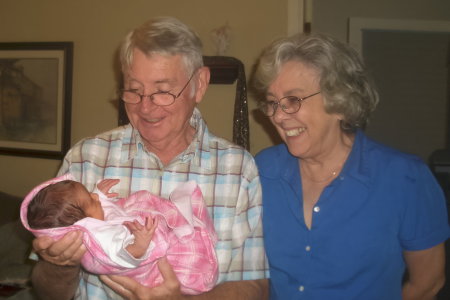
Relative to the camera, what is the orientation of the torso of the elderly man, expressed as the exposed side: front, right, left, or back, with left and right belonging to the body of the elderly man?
front

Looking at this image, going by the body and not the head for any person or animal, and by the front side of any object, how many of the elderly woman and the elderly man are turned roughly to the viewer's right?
0

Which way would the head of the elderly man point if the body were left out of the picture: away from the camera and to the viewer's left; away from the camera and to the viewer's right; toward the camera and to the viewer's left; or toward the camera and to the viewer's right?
toward the camera and to the viewer's left

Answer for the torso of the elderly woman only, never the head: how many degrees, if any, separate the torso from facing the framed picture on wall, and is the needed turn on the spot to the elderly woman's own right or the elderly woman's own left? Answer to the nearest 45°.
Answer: approximately 90° to the elderly woman's own right

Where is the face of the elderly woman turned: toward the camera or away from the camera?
toward the camera

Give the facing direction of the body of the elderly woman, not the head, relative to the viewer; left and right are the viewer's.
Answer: facing the viewer and to the left of the viewer

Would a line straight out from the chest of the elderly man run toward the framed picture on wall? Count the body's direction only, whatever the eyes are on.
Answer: no
